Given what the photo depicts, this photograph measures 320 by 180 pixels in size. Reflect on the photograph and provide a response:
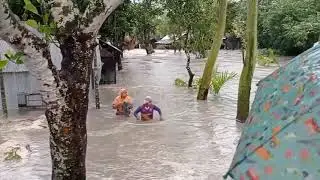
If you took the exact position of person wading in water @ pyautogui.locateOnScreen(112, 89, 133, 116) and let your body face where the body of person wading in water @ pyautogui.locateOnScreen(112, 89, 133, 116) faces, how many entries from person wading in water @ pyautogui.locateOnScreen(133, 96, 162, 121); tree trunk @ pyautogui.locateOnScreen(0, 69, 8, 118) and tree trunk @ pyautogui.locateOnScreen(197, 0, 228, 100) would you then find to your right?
1

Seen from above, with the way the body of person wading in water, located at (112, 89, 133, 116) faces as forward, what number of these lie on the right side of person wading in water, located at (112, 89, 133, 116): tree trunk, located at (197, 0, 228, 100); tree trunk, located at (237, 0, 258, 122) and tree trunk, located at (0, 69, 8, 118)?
1

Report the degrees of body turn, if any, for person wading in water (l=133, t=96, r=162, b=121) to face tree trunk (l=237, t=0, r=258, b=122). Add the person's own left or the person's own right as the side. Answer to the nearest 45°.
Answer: approximately 45° to the person's own left

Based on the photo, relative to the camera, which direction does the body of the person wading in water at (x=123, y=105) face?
toward the camera

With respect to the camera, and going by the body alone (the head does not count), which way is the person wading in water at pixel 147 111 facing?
toward the camera

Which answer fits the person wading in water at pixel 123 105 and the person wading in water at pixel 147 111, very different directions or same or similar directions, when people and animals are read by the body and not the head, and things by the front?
same or similar directions

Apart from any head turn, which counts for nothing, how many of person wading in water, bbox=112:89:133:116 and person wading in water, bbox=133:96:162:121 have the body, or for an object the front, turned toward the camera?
2

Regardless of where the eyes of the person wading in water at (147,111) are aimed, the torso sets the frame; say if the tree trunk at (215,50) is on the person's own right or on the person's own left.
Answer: on the person's own left

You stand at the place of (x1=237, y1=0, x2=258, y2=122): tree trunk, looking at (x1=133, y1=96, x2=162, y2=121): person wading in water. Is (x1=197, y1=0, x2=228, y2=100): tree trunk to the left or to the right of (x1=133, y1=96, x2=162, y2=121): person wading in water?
right

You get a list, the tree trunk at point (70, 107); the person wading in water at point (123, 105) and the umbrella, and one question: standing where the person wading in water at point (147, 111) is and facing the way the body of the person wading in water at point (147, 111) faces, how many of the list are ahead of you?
2

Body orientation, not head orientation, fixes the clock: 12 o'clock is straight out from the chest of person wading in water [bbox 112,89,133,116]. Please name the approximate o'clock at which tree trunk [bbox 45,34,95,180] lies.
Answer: The tree trunk is roughly at 12 o'clock from the person wading in water.

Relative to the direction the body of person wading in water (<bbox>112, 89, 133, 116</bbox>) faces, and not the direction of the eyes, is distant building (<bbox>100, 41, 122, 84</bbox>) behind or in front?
behind

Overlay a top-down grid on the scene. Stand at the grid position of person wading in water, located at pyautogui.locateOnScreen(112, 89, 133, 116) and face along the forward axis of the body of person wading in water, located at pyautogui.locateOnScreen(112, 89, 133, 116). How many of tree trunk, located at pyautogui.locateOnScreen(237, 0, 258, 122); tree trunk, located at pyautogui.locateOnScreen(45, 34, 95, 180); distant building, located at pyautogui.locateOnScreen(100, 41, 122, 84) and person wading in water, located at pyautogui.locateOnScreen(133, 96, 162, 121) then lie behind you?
1

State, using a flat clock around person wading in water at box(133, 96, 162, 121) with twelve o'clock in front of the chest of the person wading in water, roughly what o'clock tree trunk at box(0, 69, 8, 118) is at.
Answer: The tree trunk is roughly at 3 o'clock from the person wading in water.

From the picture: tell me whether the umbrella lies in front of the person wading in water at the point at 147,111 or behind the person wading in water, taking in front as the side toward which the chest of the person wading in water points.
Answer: in front
